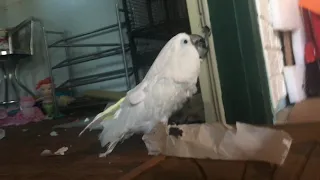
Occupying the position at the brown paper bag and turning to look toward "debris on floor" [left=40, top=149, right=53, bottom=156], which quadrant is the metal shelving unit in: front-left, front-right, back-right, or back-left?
front-right

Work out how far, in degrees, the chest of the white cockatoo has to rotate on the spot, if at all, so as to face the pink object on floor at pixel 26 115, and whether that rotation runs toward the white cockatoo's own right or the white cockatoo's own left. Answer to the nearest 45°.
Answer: approximately 135° to the white cockatoo's own left

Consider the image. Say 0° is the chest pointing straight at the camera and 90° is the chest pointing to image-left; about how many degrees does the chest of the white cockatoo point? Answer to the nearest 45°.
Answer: approximately 270°
